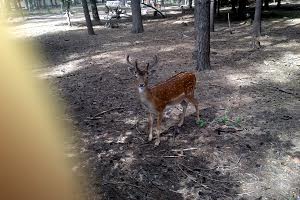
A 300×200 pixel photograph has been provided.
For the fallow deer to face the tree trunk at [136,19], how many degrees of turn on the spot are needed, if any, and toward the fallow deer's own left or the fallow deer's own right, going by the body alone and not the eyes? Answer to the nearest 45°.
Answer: approximately 135° to the fallow deer's own right

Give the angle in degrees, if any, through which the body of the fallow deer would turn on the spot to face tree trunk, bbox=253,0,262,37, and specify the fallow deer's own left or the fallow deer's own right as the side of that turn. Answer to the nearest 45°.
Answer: approximately 180°

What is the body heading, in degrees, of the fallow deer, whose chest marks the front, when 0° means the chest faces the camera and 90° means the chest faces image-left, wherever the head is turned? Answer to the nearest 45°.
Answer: approximately 45°

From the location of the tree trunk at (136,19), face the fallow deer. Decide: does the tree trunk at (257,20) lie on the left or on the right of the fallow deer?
left

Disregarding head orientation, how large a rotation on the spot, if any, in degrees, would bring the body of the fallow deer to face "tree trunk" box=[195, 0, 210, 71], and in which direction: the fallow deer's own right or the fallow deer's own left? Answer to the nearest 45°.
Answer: approximately 135° to the fallow deer's own right

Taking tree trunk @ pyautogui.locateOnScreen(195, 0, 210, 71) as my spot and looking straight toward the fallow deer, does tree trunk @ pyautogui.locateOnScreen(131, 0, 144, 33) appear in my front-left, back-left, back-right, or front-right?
back-right

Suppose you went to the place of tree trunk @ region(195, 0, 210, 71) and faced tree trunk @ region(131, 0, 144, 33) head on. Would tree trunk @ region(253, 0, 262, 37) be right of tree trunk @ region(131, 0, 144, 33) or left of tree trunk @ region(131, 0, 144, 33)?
right
